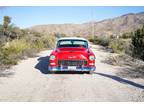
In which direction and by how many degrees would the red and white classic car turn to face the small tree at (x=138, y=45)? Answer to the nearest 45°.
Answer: approximately 135° to its left

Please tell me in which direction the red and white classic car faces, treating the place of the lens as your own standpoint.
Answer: facing the viewer
